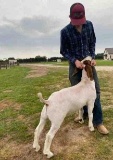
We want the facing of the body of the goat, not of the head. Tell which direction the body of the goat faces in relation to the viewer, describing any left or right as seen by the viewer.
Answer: facing away from the viewer and to the right of the viewer
